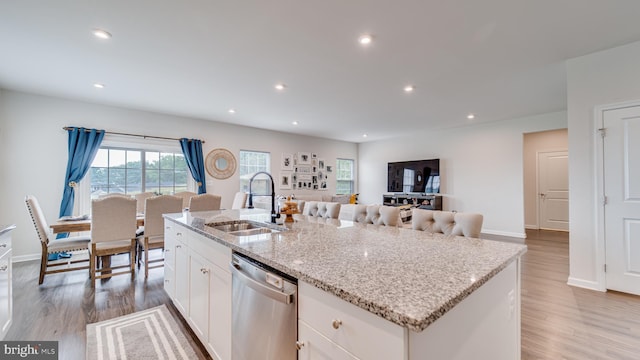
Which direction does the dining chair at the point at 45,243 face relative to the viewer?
to the viewer's right

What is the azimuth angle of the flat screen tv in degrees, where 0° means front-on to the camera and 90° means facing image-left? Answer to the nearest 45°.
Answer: approximately 45°

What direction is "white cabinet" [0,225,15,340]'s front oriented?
to the viewer's right

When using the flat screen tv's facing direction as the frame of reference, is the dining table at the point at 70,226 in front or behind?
in front

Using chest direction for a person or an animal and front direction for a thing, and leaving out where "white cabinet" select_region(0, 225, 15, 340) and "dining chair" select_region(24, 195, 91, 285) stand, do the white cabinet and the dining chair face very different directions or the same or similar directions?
same or similar directions

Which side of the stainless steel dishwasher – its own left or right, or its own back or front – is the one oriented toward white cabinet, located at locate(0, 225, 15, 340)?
right

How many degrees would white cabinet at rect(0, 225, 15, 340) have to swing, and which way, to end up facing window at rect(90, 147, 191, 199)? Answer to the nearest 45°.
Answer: approximately 45° to its left

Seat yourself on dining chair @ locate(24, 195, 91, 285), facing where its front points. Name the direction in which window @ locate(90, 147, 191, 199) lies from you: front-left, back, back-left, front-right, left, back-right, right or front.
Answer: front-left

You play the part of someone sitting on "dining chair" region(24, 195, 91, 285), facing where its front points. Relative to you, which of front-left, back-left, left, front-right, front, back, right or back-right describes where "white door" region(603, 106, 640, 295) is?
front-right

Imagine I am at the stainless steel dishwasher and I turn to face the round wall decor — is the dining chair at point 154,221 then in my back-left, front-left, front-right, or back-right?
front-left

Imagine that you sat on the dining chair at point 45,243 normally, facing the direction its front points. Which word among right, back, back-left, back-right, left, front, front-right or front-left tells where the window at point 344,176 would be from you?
front
